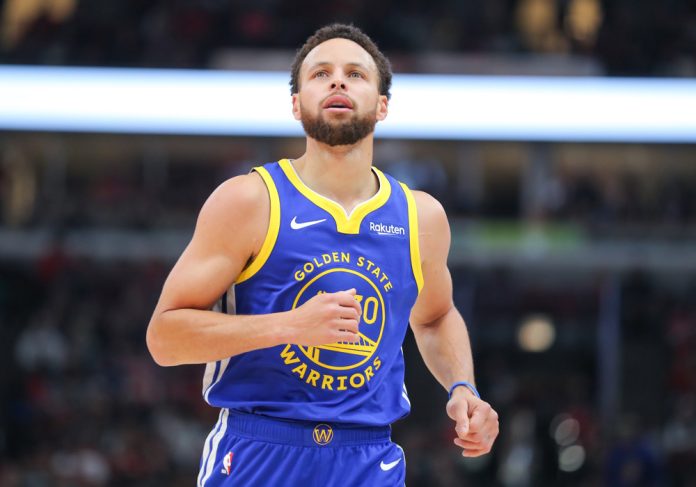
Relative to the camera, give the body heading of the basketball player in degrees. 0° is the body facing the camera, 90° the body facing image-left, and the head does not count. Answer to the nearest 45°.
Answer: approximately 0°
